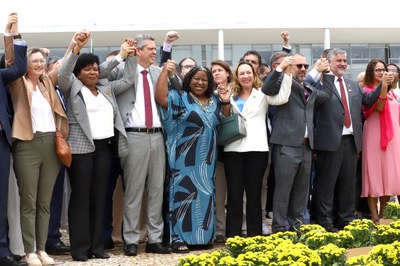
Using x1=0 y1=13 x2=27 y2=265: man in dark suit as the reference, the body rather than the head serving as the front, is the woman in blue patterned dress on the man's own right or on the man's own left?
on the man's own left

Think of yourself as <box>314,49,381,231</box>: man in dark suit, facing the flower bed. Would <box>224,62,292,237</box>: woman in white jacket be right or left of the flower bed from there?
right

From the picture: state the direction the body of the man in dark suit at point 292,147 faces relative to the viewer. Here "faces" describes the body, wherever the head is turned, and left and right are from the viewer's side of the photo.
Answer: facing the viewer and to the right of the viewer

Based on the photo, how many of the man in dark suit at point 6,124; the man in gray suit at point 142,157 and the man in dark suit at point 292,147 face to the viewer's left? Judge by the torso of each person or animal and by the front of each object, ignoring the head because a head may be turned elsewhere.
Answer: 0

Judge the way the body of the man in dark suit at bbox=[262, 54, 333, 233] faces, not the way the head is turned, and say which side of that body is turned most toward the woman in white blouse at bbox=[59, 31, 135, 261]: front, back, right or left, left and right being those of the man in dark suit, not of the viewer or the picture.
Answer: right

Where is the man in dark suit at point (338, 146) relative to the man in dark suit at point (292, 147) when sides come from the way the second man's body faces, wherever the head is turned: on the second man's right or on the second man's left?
on the second man's left

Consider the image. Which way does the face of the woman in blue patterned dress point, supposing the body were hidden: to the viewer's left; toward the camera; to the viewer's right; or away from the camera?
toward the camera

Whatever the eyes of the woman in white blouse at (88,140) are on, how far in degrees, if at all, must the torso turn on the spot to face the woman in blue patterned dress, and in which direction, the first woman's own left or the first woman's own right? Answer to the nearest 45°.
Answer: approximately 45° to the first woman's own left

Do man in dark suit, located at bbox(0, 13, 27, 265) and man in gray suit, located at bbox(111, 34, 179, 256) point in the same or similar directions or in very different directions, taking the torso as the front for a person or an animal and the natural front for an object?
same or similar directions

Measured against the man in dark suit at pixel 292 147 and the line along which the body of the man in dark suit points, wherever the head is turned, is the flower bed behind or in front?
in front

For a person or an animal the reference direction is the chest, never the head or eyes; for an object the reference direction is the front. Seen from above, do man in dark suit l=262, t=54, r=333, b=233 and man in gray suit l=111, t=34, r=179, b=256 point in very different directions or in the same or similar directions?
same or similar directions

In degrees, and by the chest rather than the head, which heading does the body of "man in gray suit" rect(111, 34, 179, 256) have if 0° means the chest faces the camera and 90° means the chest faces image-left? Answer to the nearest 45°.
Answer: approximately 315°

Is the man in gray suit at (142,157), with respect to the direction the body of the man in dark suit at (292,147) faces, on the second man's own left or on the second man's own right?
on the second man's own right

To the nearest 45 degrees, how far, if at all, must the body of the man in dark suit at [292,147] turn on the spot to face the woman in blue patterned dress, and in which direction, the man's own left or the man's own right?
approximately 90° to the man's own right

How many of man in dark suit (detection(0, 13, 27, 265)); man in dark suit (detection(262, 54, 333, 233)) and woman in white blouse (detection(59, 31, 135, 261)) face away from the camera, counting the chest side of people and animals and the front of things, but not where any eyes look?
0

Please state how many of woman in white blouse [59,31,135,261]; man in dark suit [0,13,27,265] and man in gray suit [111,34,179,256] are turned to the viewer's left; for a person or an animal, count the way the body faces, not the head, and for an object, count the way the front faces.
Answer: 0

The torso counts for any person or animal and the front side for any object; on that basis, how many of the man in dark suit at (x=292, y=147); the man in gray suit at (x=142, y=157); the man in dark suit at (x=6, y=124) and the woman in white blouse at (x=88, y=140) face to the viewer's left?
0

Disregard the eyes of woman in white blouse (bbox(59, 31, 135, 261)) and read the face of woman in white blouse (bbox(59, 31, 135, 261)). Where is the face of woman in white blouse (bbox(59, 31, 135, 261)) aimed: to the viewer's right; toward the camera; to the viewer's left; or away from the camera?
toward the camera

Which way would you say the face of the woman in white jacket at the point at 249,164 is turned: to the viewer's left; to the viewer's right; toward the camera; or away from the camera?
toward the camera
